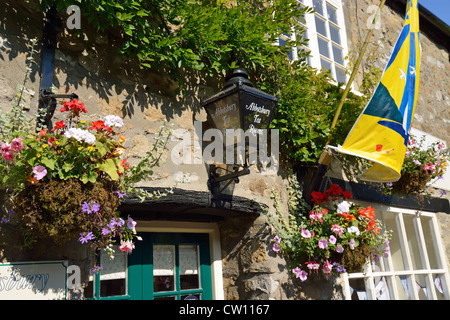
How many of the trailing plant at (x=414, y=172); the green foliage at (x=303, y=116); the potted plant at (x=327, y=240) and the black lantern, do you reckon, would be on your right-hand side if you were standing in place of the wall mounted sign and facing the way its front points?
0

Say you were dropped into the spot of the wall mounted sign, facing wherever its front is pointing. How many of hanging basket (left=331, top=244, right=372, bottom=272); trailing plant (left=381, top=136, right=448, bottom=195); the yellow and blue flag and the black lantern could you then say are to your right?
0

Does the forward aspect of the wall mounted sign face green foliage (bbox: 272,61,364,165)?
no

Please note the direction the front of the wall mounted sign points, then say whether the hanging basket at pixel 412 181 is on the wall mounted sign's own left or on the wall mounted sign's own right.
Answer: on the wall mounted sign's own left

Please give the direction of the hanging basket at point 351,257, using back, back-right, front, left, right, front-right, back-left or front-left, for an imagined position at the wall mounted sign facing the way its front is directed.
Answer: left

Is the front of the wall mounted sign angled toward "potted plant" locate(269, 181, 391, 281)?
no

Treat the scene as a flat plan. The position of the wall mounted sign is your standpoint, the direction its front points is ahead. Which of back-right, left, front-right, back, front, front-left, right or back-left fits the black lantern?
left

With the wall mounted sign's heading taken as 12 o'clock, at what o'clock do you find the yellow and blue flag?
The yellow and blue flag is roughly at 9 o'clock from the wall mounted sign.

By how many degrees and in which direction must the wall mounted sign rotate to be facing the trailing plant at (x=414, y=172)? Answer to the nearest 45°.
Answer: approximately 90° to its left

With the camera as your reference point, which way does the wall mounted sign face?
facing the viewer

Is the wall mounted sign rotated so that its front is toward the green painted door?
no

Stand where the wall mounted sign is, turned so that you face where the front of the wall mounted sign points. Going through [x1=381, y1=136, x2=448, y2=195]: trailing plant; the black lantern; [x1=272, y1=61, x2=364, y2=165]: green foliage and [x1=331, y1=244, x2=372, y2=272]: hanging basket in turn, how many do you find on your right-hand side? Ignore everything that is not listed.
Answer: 0

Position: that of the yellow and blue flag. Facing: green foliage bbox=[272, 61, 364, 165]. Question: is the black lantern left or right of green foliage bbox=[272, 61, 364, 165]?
left
